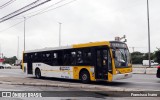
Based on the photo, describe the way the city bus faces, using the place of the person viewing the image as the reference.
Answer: facing the viewer and to the right of the viewer
